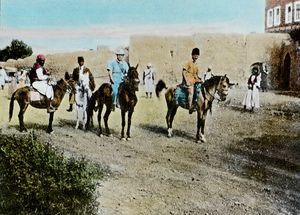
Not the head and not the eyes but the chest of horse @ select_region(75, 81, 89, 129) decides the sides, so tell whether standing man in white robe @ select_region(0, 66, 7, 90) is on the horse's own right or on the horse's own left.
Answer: on the horse's own right

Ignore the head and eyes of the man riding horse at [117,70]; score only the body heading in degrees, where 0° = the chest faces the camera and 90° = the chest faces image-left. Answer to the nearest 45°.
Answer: approximately 315°

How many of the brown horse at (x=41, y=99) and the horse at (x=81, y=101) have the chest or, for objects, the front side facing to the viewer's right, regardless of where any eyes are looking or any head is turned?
1

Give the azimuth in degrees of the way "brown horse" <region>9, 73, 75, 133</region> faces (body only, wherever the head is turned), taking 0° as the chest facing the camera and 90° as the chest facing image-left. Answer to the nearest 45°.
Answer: approximately 270°

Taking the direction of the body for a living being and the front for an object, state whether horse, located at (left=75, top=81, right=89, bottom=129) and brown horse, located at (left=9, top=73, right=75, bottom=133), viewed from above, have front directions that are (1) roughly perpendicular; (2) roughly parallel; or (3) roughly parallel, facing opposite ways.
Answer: roughly perpendicular

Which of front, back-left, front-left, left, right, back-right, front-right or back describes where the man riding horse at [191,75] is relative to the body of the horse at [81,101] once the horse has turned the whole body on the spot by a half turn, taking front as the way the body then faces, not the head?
right

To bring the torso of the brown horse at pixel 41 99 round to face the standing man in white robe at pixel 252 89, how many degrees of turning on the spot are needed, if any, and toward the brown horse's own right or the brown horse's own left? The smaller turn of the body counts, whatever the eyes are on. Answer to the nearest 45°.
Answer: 0° — it already faces them
